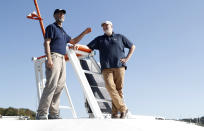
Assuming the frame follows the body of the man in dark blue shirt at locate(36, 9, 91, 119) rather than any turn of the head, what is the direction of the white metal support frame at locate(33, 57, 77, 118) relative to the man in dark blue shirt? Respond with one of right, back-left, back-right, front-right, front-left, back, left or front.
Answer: back-left

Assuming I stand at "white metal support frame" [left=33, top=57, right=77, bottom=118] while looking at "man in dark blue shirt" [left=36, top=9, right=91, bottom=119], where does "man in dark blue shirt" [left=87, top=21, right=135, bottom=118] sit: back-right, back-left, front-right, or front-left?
front-left

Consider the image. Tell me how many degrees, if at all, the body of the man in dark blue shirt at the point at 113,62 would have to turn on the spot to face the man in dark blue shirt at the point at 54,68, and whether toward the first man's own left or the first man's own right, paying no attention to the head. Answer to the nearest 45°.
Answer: approximately 45° to the first man's own right

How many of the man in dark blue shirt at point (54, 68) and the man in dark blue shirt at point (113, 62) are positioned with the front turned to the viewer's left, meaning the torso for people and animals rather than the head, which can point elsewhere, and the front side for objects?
0

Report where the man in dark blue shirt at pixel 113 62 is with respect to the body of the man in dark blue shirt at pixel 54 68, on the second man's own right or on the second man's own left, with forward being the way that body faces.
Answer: on the second man's own left

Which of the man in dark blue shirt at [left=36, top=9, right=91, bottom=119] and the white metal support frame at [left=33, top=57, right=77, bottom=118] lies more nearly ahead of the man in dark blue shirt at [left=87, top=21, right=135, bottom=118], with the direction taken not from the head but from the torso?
the man in dark blue shirt

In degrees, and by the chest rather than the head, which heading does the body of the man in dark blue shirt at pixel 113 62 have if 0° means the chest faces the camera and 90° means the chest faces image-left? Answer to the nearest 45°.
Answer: approximately 0°

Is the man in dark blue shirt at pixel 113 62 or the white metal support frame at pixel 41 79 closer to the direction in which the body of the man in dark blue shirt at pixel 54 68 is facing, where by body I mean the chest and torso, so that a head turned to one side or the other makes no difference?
the man in dark blue shirt

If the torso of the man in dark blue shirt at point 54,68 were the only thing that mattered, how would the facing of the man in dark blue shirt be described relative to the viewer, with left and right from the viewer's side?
facing the viewer and to the right of the viewer
